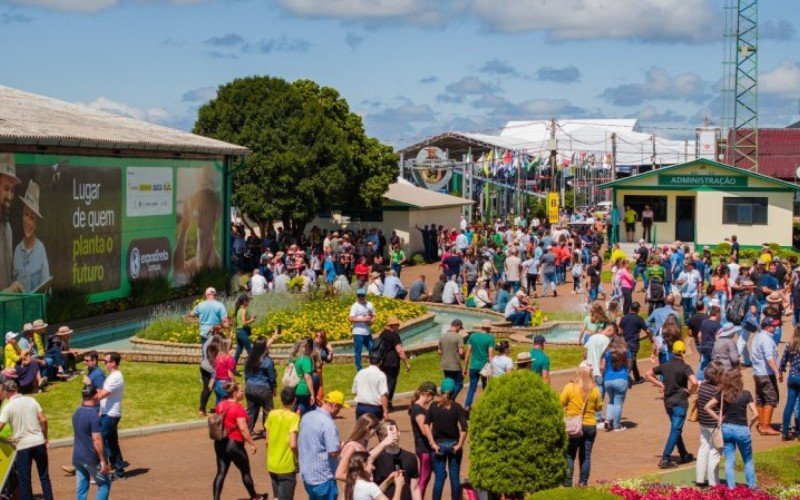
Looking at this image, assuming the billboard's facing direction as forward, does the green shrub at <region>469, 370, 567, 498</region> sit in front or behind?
in front

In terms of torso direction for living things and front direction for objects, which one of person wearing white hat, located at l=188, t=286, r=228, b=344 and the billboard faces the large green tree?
the person wearing white hat

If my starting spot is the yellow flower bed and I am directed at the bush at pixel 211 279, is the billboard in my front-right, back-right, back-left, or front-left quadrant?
front-left

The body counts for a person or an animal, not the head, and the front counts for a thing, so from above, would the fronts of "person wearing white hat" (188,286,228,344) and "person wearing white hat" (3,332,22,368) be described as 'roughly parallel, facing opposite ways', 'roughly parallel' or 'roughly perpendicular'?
roughly perpendicular

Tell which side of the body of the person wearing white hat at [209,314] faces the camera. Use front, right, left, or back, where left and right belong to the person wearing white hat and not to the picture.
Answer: back

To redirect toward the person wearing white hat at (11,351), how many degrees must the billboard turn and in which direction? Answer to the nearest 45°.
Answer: approximately 45° to its right

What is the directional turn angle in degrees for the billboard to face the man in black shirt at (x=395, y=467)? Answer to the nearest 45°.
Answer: approximately 45° to its right

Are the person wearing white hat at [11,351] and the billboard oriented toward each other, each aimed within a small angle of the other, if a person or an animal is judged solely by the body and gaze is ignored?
no

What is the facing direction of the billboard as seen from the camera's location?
facing the viewer and to the right of the viewer
